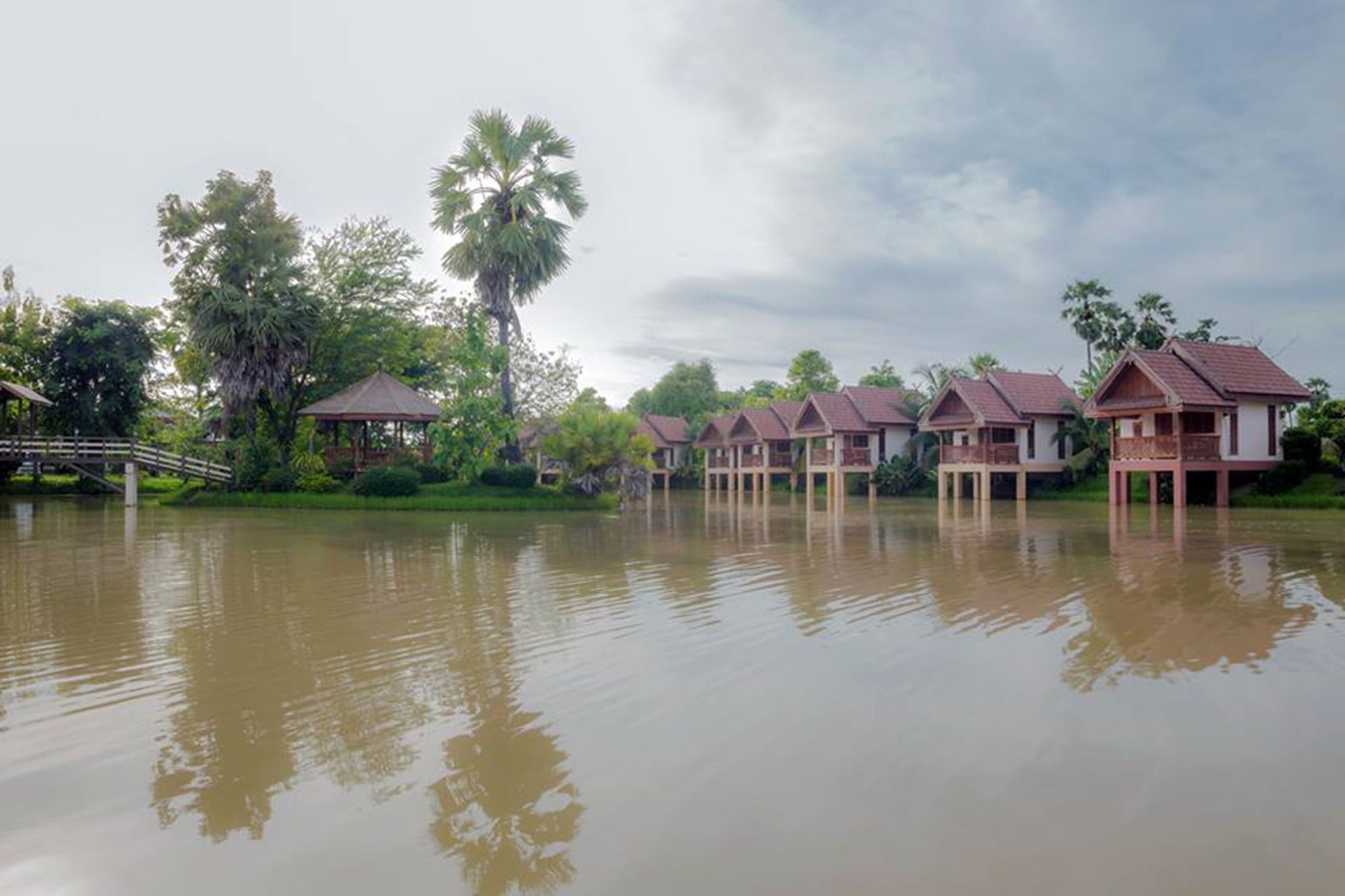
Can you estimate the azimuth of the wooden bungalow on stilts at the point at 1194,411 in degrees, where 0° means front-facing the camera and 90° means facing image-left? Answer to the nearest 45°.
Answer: approximately 45°

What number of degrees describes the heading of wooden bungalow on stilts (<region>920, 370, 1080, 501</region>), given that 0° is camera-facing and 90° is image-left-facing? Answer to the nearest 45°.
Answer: approximately 45°

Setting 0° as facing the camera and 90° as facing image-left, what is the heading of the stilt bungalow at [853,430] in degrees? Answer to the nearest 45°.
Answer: approximately 45°

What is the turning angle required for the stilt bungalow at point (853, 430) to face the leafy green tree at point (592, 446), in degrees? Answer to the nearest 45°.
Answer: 0° — it already faces it
